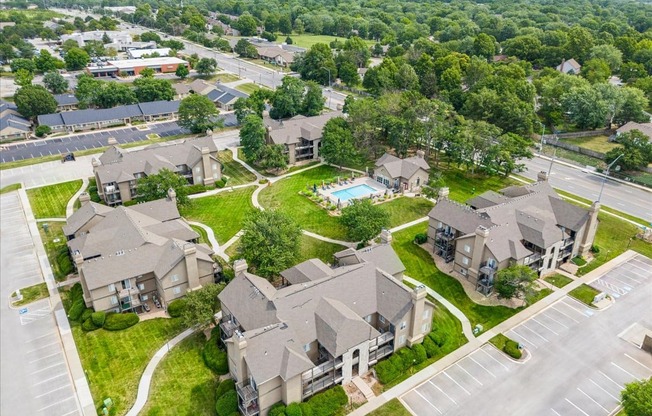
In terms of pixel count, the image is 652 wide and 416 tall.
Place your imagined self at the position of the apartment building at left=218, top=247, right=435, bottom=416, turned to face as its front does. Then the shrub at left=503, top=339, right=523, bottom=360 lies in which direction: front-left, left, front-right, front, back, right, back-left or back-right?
front-left

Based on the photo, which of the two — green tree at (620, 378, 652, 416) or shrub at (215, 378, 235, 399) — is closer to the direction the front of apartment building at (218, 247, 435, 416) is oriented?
the green tree

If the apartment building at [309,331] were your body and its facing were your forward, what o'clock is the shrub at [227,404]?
The shrub is roughly at 3 o'clock from the apartment building.

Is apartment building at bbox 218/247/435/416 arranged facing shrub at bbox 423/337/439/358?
no

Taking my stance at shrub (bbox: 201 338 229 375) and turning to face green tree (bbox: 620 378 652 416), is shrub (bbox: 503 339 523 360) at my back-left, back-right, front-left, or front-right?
front-left

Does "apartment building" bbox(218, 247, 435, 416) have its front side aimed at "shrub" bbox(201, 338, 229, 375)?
no

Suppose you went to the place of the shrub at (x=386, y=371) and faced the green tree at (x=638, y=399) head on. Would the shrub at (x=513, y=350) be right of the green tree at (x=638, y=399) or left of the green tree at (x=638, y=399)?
left

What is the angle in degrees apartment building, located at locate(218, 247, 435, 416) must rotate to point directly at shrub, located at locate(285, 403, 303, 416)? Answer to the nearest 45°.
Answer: approximately 45° to its right

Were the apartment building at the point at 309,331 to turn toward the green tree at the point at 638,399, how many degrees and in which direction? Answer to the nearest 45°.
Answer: approximately 45° to its left

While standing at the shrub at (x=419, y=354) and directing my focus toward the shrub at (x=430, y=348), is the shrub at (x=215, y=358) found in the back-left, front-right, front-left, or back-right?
back-left

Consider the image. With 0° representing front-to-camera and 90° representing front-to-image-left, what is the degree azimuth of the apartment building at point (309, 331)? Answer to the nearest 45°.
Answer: approximately 315°

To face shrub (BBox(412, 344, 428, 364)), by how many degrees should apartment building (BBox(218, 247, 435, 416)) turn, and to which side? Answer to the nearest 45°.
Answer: approximately 45° to its left
